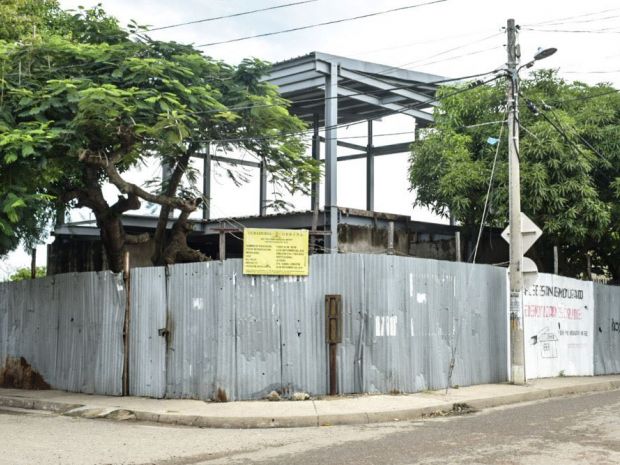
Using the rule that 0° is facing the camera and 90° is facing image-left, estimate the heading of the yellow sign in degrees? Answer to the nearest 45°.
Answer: approximately 0°

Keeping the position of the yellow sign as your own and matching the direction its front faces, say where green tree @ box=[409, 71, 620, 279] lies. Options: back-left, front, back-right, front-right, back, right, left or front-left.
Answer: back-left

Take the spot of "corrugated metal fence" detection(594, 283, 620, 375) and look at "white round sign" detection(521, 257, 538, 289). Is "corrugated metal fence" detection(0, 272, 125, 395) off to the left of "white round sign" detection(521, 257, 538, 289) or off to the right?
right

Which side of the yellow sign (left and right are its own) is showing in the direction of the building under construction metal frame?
back

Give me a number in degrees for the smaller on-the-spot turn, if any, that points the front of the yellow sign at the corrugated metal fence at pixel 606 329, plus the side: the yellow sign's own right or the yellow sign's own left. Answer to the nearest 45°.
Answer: approximately 135° to the yellow sign's own left

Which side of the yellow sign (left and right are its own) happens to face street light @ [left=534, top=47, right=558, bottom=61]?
left

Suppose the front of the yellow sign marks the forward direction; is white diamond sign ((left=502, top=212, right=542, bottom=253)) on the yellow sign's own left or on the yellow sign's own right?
on the yellow sign's own left
